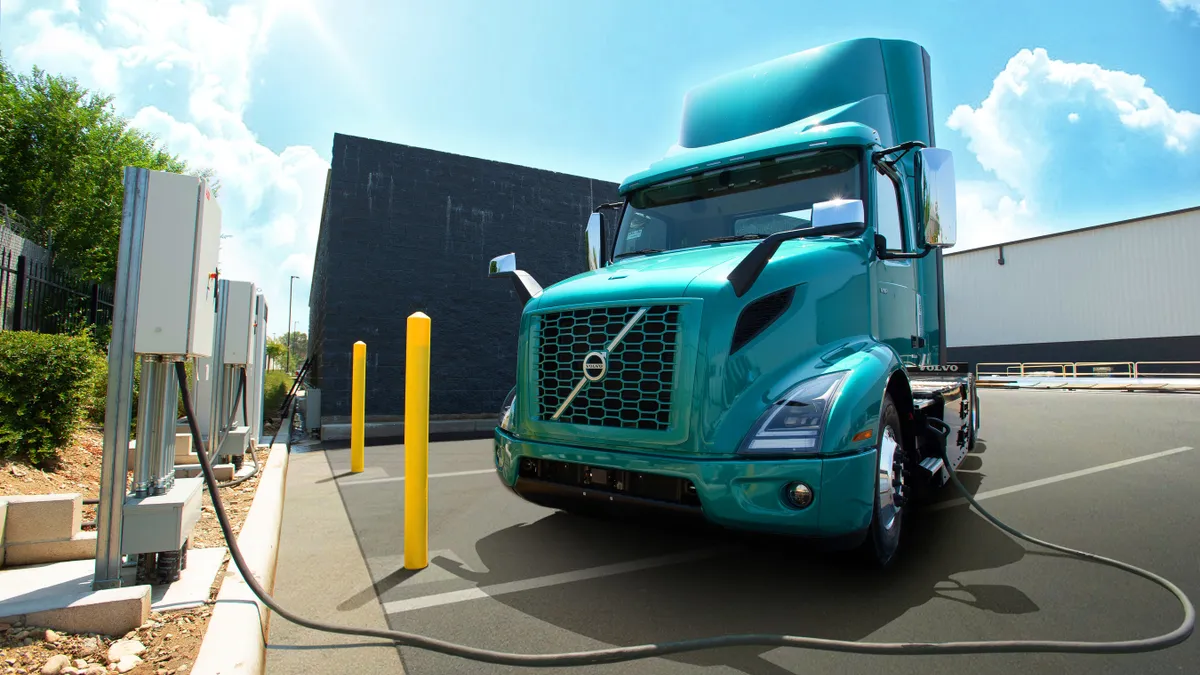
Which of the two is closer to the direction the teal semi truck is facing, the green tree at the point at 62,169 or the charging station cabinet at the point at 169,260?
the charging station cabinet

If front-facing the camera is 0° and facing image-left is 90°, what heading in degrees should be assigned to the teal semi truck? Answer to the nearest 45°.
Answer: approximately 45°

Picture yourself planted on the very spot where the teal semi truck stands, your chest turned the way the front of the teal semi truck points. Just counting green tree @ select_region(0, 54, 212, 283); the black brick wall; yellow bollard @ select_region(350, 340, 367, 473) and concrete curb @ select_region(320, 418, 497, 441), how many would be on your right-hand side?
4

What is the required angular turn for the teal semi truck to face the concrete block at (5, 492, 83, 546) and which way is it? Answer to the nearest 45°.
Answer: approximately 45° to its right

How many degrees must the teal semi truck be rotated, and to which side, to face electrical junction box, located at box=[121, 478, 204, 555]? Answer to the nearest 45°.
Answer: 0° — it already faces it

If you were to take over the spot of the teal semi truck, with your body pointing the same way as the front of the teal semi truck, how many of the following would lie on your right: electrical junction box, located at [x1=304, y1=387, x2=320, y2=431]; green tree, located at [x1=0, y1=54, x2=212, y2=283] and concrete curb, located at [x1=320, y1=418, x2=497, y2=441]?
3

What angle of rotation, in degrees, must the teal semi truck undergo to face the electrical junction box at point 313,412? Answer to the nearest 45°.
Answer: approximately 90° to its right

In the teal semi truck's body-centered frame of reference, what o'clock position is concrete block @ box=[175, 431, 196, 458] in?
The concrete block is roughly at 2 o'clock from the teal semi truck.

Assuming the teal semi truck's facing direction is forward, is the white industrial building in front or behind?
behind

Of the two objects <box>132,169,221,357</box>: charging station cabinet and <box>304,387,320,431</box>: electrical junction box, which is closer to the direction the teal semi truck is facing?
the charging station cabinet

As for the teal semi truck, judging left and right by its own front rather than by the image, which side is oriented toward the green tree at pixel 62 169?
right

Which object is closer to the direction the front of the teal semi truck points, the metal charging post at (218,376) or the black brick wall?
the metal charging post
